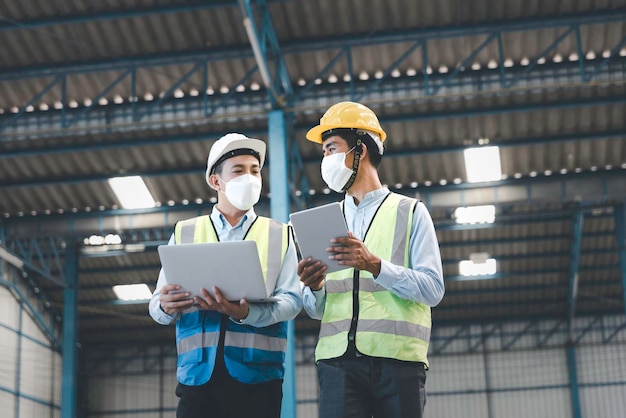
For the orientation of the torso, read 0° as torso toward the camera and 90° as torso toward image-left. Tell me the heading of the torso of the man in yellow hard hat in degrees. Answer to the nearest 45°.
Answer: approximately 45°

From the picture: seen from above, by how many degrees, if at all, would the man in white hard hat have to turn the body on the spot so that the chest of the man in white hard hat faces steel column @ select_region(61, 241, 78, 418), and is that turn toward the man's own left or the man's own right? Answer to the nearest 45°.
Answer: approximately 180°

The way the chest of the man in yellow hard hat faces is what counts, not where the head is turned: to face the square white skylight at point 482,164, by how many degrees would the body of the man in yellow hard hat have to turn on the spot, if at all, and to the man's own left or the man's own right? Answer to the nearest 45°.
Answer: approximately 135° to the man's own right

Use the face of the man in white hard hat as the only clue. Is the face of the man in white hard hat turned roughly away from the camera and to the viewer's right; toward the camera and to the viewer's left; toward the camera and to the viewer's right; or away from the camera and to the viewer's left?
toward the camera and to the viewer's right

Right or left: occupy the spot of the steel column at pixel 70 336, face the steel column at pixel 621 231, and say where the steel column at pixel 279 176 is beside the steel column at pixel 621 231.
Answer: right

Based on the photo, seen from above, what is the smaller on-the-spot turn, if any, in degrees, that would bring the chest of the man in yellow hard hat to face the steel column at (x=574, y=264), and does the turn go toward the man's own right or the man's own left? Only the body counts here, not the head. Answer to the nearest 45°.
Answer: approximately 135° to the man's own right

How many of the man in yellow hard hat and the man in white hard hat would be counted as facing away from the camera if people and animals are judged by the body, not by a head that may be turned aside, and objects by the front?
0

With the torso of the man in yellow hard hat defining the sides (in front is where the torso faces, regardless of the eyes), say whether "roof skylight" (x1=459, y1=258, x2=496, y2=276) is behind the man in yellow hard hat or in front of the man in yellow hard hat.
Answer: behind

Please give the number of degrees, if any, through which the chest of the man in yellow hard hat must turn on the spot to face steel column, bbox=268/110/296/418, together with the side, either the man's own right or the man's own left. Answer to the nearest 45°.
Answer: approximately 135° to the man's own right

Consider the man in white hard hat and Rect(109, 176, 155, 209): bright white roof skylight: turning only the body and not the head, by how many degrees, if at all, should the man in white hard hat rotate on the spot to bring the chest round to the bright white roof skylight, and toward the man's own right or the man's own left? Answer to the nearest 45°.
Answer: approximately 180°

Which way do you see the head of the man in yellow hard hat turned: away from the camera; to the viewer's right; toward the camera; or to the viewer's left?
to the viewer's left
